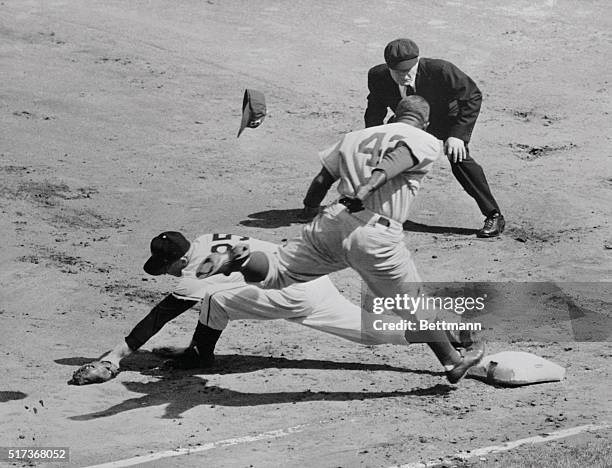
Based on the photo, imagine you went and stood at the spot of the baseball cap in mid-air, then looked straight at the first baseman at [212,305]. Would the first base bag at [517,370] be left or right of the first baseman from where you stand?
left

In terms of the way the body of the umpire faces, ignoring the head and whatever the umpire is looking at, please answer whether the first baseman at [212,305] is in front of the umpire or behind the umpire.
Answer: in front

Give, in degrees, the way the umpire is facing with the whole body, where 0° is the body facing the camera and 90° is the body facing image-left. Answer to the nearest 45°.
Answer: approximately 45°

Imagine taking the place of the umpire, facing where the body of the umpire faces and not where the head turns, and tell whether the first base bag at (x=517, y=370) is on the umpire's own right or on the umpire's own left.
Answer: on the umpire's own left

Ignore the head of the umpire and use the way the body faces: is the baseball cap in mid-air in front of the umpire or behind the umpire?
in front

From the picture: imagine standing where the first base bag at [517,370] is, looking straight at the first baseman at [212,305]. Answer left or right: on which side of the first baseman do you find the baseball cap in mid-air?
right
